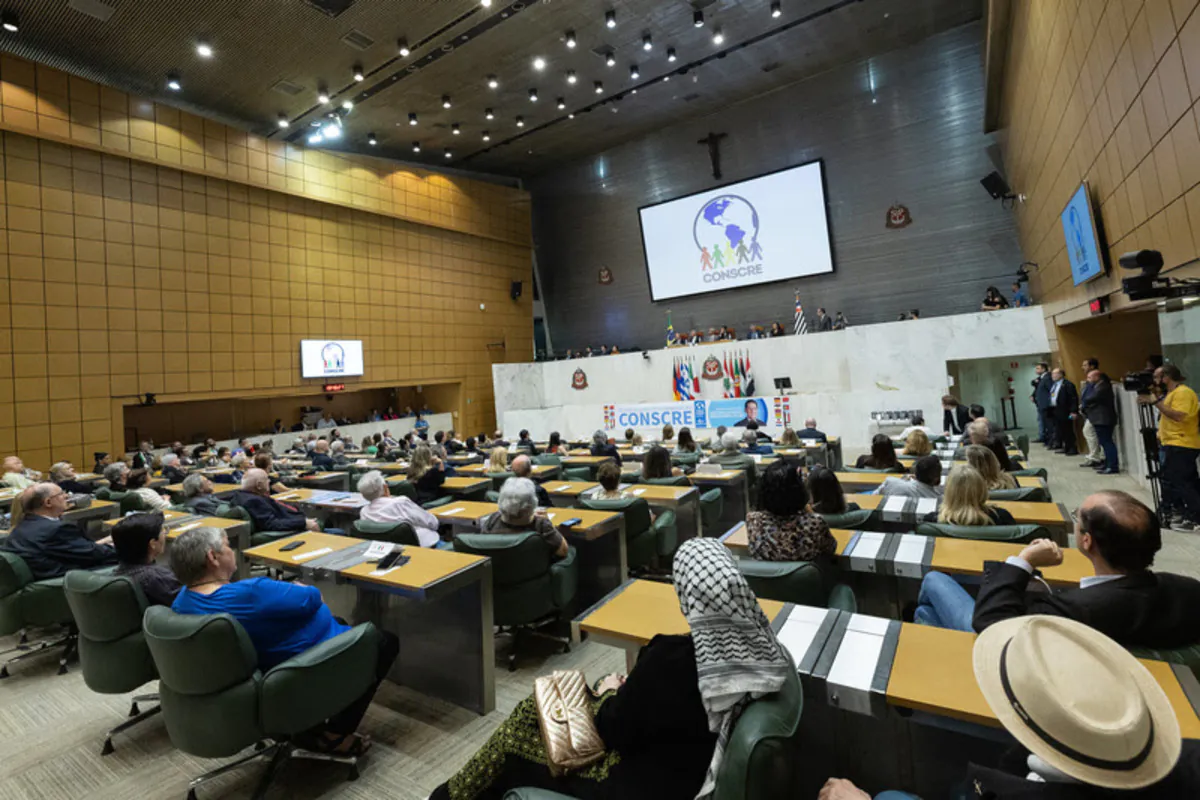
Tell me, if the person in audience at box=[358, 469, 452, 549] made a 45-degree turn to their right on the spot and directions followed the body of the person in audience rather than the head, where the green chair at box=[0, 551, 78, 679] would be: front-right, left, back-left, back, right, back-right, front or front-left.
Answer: back

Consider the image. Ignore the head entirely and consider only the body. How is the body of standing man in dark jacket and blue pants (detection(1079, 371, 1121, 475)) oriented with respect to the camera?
to the viewer's left

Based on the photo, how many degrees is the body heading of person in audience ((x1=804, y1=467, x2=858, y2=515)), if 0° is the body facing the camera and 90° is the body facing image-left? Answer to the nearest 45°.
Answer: approximately 180°

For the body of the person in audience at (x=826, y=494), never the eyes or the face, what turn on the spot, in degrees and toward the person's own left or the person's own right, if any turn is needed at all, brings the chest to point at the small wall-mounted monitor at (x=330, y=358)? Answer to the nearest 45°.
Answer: approximately 45° to the person's own left

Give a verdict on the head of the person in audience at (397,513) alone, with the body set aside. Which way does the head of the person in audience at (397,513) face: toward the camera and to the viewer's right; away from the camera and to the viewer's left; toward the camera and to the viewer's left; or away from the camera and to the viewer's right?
away from the camera and to the viewer's right

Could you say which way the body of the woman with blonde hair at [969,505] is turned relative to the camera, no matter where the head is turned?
away from the camera

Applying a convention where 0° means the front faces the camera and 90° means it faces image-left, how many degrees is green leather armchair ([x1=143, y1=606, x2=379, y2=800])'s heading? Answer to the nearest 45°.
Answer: approximately 225°

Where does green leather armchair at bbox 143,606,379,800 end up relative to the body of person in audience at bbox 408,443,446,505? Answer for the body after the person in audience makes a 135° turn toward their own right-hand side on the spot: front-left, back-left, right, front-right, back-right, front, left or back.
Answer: front-right

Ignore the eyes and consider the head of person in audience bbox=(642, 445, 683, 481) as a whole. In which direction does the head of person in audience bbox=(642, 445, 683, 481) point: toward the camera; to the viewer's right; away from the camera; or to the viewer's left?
away from the camera

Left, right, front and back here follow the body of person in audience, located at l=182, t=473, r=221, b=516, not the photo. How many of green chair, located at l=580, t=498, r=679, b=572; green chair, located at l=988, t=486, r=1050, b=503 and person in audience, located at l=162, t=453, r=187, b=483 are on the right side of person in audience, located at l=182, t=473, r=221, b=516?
2

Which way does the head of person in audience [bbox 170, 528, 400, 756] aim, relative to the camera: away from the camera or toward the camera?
away from the camera

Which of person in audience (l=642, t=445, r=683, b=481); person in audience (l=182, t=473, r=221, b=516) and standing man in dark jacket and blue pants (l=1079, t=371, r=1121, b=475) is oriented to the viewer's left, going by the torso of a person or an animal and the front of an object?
the standing man in dark jacket and blue pants

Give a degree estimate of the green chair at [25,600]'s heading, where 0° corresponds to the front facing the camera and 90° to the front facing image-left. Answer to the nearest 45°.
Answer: approximately 225°

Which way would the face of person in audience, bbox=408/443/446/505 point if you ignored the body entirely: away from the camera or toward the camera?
away from the camera

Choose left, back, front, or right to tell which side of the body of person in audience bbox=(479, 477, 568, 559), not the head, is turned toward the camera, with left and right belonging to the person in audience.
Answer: back
